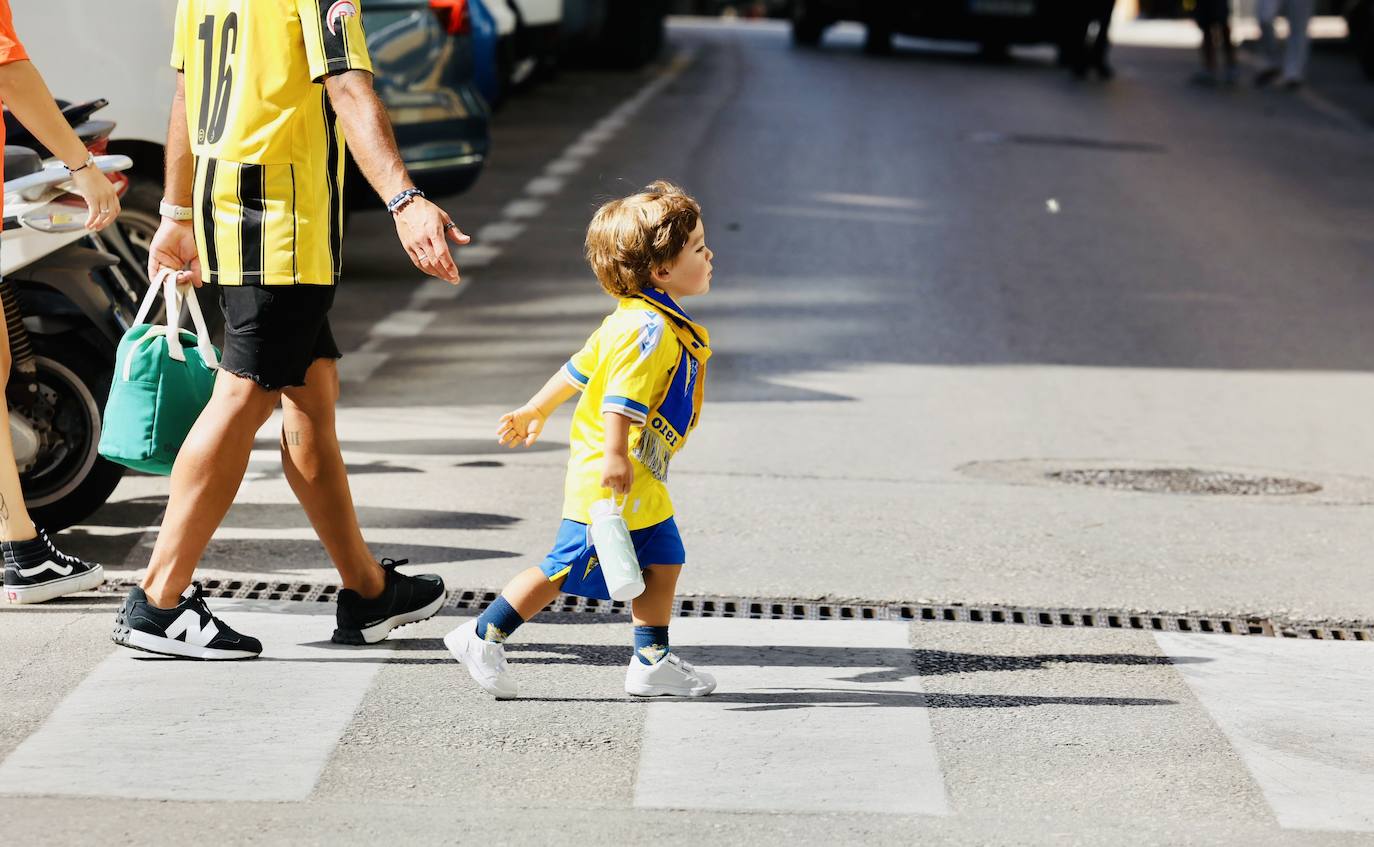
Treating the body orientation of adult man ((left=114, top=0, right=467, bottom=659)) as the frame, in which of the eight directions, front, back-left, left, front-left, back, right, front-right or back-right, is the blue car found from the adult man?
front-left

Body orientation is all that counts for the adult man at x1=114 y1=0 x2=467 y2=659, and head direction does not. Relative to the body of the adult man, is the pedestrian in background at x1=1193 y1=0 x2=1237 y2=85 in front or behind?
in front

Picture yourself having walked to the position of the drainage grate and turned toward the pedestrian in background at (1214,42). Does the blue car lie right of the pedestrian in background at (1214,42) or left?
left

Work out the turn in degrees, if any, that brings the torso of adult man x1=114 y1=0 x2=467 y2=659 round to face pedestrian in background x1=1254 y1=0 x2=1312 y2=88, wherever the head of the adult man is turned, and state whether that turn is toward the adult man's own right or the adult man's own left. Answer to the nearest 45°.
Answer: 0° — they already face them

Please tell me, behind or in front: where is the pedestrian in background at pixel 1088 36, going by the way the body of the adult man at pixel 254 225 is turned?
in front

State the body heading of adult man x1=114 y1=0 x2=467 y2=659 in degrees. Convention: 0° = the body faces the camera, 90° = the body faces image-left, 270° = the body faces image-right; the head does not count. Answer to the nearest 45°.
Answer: approximately 225°

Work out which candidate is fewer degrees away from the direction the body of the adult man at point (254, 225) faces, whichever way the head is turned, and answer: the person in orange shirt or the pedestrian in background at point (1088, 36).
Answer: the pedestrian in background
